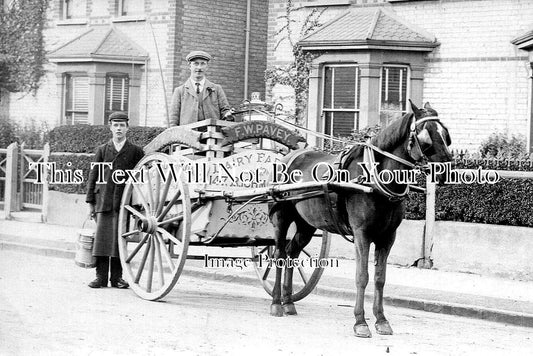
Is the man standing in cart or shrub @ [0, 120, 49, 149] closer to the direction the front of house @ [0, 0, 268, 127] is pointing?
the man standing in cart

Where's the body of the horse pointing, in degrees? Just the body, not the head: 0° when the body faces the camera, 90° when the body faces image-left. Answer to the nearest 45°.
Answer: approximately 315°

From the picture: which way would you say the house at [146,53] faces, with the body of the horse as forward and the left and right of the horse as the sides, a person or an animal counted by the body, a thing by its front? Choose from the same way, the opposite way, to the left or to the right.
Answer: to the right

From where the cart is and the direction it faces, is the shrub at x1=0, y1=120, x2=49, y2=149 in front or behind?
behind

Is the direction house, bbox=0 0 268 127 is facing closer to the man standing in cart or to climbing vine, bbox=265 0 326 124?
the man standing in cart

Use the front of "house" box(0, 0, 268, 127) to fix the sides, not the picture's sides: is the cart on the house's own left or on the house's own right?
on the house's own left
